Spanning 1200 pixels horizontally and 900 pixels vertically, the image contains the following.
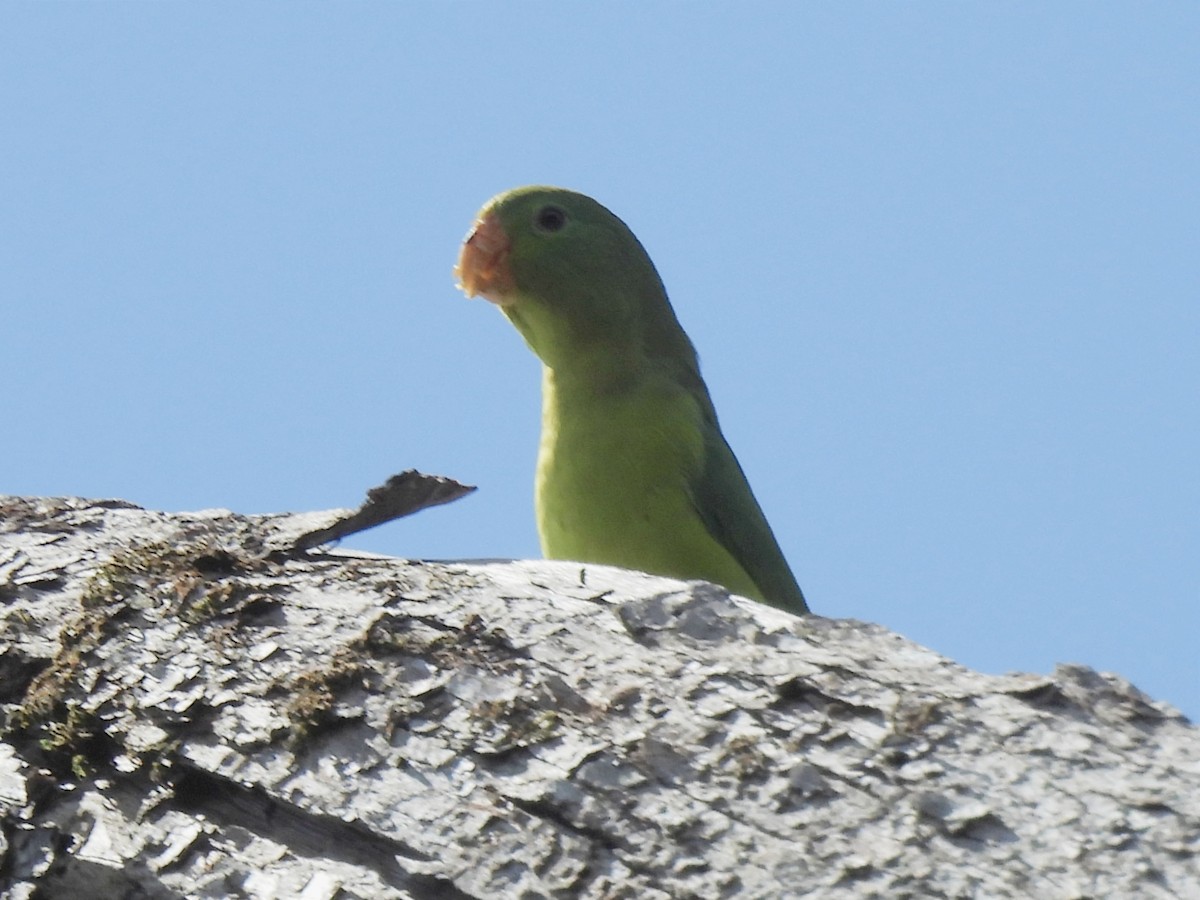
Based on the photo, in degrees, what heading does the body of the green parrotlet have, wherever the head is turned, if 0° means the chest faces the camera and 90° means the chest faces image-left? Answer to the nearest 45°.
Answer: approximately 45°
